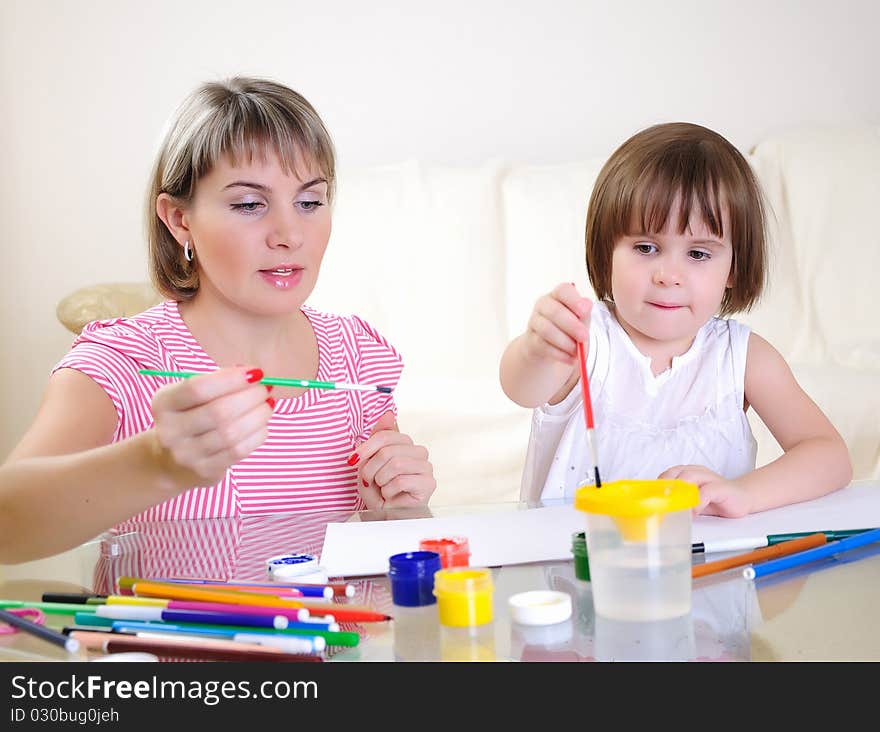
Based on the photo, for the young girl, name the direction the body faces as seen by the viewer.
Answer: toward the camera

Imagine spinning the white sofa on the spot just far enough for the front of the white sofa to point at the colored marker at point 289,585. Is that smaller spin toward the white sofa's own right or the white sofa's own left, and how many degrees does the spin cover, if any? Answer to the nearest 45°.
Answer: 0° — it already faces it

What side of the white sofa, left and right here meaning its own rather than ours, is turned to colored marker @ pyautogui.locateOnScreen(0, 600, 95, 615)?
front

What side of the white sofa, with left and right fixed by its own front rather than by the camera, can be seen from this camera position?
front

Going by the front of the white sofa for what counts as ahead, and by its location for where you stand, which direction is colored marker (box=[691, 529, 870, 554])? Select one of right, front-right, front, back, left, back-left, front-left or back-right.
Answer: front

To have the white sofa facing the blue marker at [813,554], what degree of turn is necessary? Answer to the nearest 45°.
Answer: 0° — it already faces it

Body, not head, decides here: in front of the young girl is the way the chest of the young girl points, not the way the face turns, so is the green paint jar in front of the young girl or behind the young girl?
in front

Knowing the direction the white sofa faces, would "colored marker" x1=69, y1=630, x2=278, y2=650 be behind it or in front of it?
in front

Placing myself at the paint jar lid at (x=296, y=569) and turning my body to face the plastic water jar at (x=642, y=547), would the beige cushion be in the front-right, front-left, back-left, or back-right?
back-left

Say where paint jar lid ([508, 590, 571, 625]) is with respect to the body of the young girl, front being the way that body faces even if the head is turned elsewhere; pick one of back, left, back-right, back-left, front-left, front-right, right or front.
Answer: front
